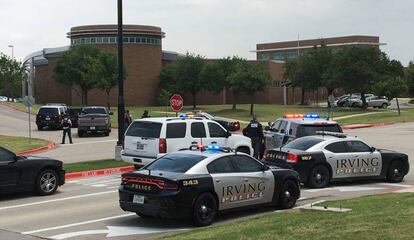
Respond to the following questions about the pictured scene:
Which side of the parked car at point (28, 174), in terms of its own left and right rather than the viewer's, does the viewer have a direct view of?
right

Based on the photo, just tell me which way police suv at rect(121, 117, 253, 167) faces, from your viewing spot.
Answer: facing away from the viewer and to the right of the viewer

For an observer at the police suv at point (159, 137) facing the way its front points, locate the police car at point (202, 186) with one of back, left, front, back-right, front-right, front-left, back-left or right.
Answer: back-right

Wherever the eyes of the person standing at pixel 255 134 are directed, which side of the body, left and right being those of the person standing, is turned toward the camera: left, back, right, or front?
back

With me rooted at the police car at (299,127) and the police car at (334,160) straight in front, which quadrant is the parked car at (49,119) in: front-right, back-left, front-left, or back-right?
back-right

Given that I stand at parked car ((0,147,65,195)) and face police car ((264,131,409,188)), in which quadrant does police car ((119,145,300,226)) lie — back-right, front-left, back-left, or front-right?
front-right

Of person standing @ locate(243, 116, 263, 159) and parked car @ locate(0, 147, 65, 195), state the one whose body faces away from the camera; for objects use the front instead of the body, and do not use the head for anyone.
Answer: the person standing

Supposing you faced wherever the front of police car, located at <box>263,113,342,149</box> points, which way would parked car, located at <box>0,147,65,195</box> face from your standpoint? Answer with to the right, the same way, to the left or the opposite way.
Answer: to the right

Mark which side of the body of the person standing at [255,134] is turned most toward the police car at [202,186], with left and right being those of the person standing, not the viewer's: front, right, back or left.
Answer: back

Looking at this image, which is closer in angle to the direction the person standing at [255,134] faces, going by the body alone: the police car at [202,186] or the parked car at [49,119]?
the parked car

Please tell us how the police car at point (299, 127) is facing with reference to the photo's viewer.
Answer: facing away from the viewer and to the left of the viewer

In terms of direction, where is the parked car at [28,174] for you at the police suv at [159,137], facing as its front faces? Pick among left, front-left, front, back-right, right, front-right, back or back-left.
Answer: back

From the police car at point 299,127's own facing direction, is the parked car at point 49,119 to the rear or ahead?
ahead

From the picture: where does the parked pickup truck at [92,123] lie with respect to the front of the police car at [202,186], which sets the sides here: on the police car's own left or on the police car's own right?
on the police car's own left

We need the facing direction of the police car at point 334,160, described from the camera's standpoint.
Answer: facing away from the viewer and to the right of the viewer

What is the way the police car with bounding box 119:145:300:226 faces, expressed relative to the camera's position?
facing away from the viewer and to the right of the viewer
